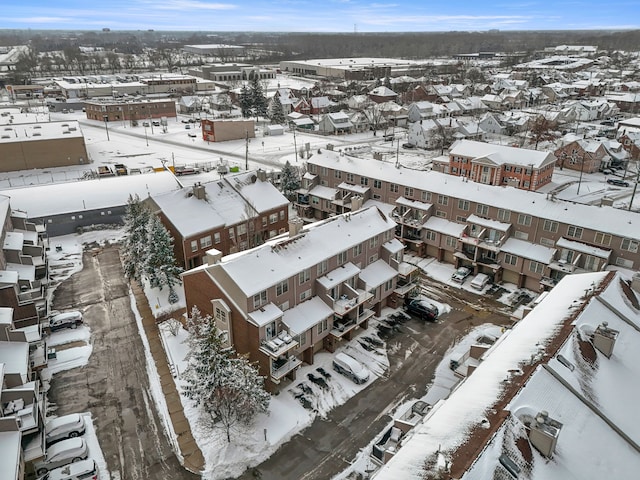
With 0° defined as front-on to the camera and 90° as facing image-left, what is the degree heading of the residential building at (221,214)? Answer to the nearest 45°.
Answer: approximately 315°

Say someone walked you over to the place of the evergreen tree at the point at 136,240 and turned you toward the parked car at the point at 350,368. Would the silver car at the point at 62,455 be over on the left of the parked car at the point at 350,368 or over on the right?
right

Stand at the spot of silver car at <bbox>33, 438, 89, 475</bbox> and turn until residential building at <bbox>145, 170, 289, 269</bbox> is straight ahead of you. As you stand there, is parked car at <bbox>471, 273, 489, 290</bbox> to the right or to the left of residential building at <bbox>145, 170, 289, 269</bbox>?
right

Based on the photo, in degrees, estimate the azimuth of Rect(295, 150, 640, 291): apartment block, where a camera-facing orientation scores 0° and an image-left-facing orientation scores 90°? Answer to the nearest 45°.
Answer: approximately 45°

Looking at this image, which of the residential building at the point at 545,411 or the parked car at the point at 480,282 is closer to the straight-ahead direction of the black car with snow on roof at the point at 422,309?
the parked car

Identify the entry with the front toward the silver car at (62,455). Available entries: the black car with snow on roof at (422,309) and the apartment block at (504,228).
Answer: the apartment block

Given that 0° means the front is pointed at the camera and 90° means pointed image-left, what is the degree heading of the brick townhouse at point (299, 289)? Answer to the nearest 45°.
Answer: approximately 315°

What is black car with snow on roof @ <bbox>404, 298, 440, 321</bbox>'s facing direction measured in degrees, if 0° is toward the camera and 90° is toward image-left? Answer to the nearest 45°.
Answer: approximately 135°

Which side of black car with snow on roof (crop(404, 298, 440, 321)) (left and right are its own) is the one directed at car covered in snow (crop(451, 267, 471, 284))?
right
